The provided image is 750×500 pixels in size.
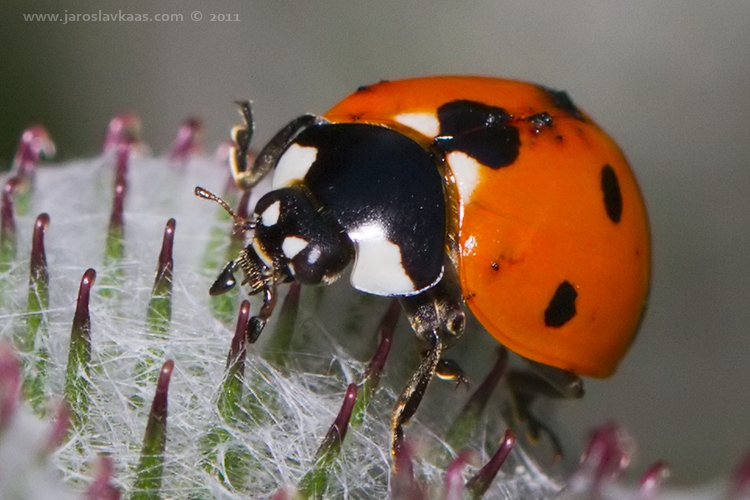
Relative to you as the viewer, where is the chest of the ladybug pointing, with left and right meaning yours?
facing the viewer and to the left of the viewer
